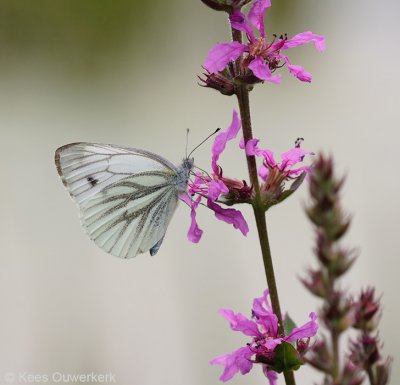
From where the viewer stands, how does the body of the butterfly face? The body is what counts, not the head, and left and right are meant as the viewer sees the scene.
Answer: facing to the right of the viewer

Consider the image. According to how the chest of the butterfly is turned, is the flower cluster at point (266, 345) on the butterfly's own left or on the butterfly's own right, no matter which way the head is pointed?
on the butterfly's own right
